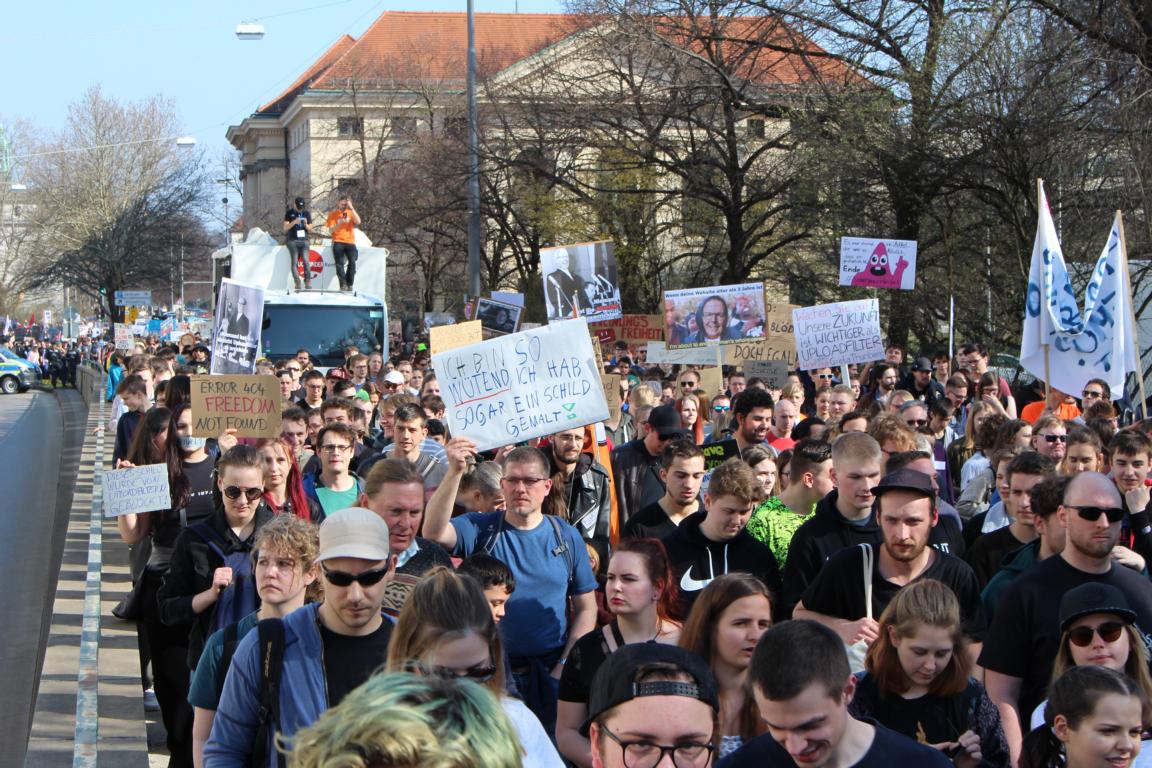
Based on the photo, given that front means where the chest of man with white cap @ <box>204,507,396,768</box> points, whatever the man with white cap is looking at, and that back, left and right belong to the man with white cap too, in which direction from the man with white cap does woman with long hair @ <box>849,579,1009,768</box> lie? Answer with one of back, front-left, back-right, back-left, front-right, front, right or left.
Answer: left

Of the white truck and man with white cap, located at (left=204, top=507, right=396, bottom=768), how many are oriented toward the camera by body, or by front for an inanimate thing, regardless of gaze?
2

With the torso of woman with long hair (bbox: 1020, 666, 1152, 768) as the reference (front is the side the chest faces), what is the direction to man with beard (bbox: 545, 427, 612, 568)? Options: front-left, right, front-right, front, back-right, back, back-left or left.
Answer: back

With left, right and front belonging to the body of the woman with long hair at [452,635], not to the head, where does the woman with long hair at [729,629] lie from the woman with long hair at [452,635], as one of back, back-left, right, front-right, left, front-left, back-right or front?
back-left

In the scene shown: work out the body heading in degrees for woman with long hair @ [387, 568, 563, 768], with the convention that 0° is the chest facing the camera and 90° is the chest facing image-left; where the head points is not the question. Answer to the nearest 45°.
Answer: approximately 0°

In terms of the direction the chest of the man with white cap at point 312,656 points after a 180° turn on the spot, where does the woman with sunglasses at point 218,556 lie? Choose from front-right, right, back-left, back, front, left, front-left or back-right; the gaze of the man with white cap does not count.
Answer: front

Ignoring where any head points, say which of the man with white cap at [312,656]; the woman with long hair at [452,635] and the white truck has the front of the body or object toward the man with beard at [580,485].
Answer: the white truck
